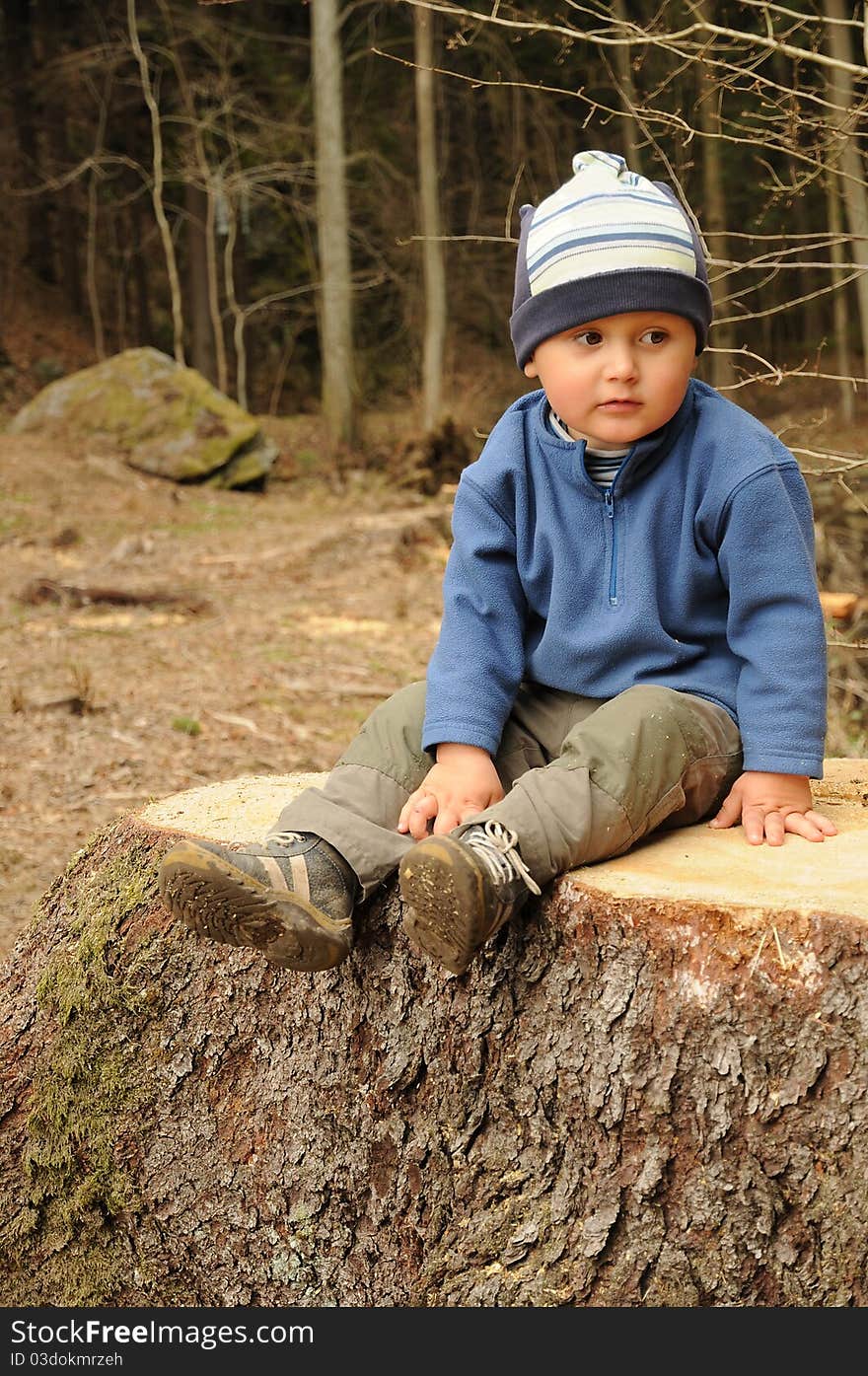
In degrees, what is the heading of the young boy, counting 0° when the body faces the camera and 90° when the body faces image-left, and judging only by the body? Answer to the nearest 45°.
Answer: approximately 45°

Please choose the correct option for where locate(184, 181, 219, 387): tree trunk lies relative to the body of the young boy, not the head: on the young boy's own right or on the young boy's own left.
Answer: on the young boy's own right

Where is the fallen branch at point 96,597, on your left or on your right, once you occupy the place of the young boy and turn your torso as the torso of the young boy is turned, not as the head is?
on your right

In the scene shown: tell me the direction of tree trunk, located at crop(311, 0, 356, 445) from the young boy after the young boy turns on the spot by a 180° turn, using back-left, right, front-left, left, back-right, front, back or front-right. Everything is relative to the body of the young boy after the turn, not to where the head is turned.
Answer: front-left

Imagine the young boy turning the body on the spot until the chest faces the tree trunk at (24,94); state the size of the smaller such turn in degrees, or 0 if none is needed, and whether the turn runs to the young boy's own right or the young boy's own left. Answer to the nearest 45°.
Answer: approximately 135° to the young boy's own right

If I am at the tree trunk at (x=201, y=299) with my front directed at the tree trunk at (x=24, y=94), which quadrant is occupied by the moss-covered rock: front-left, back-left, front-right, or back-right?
back-left

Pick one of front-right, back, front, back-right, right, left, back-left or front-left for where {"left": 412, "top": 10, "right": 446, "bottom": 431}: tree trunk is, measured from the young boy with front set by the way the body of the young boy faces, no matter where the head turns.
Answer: back-right
